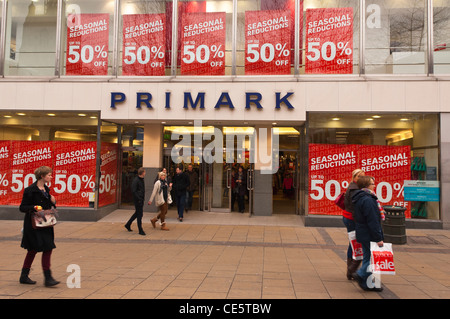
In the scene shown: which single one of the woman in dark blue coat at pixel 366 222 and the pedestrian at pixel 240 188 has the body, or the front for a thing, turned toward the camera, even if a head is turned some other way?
the pedestrian

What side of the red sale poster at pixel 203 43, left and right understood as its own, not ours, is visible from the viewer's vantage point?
front

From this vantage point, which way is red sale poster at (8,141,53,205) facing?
toward the camera

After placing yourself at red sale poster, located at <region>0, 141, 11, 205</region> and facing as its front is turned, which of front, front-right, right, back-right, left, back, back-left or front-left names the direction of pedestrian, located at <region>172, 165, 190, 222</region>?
front-left

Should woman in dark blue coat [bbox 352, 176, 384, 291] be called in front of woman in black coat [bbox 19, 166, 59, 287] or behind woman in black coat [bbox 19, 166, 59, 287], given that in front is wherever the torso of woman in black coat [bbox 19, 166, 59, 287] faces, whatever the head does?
in front

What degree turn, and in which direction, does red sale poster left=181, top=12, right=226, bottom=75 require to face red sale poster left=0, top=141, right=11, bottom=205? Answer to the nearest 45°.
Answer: approximately 90° to its right

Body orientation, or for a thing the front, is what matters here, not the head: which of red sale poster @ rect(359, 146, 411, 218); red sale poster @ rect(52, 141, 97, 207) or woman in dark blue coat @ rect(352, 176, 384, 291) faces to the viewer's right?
the woman in dark blue coat

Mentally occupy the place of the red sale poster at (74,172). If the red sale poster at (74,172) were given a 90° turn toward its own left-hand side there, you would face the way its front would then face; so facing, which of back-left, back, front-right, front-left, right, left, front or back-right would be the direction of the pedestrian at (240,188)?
front

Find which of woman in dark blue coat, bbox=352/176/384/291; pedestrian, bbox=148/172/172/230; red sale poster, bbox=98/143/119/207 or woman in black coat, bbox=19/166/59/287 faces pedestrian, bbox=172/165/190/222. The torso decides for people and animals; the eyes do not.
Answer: the red sale poster

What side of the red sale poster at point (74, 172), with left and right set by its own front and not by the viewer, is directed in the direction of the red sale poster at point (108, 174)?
left

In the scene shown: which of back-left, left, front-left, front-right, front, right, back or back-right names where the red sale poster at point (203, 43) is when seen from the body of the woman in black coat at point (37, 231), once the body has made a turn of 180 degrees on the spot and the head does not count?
right

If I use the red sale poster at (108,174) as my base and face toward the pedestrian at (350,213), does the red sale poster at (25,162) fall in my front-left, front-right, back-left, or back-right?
back-right

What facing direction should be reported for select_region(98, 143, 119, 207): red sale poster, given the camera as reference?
facing the viewer and to the right of the viewer
